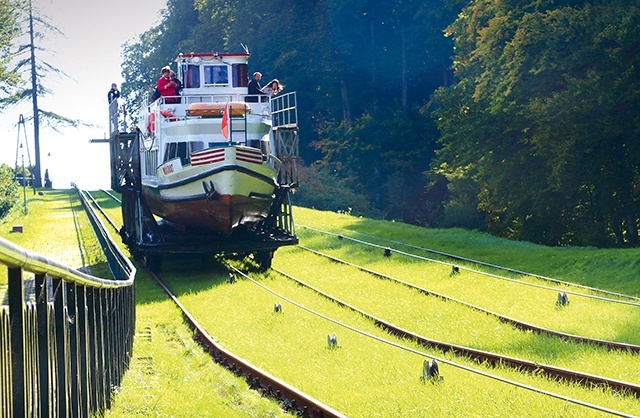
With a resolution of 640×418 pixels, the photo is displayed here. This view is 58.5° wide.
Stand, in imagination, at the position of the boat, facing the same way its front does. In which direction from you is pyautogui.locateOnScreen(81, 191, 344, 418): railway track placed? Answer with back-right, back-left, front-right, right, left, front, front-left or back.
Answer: front

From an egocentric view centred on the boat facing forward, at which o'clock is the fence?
The fence is roughly at 12 o'clock from the boat.

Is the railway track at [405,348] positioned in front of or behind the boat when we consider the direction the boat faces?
in front

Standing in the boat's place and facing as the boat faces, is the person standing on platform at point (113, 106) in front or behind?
behind

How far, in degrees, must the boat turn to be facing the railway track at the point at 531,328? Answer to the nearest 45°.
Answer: approximately 45° to its left

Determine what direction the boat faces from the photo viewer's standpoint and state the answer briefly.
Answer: facing the viewer

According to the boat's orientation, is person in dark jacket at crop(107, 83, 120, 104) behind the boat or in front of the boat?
behind
